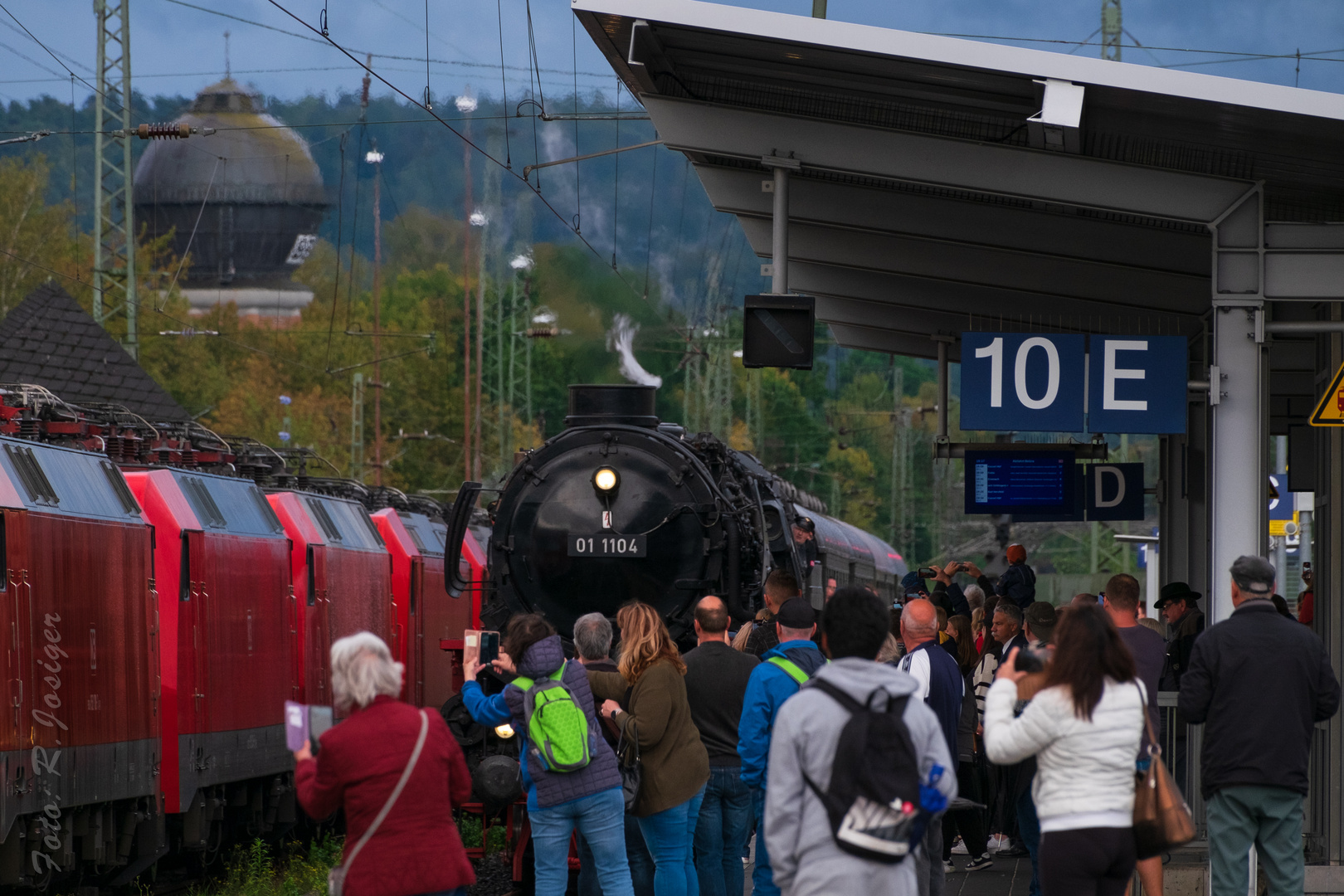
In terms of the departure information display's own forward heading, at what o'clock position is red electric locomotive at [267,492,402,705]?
The red electric locomotive is roughly at 3 o'clock from the departure information display.

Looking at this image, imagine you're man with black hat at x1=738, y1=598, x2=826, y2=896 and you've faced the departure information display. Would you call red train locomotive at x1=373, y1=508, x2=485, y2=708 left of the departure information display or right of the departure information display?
left

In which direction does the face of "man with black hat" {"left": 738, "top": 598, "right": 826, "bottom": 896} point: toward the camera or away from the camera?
away from the camera

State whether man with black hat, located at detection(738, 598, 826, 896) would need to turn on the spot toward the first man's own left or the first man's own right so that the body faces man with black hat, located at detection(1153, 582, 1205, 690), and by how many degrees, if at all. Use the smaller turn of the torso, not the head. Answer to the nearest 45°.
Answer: approximately 45° to the first man's own right

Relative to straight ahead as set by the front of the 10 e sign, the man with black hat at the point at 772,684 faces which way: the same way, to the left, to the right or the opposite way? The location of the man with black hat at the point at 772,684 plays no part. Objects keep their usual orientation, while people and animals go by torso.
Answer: the opposite way

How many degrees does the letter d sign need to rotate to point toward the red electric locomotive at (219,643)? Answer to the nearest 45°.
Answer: approximately 45° to its right

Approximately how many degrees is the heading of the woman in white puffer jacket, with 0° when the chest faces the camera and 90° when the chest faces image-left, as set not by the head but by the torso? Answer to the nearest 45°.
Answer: approximately 135°

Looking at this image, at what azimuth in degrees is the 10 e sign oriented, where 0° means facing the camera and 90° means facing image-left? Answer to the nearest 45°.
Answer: approximately 0°

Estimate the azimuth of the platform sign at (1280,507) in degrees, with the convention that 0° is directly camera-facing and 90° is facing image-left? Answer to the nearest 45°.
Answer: approximately 0°

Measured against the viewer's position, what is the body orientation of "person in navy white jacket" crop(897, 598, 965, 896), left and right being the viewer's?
facing away from the viewer and to the left of the viewer

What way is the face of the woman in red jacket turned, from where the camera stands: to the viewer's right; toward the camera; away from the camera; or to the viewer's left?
away from the camera
